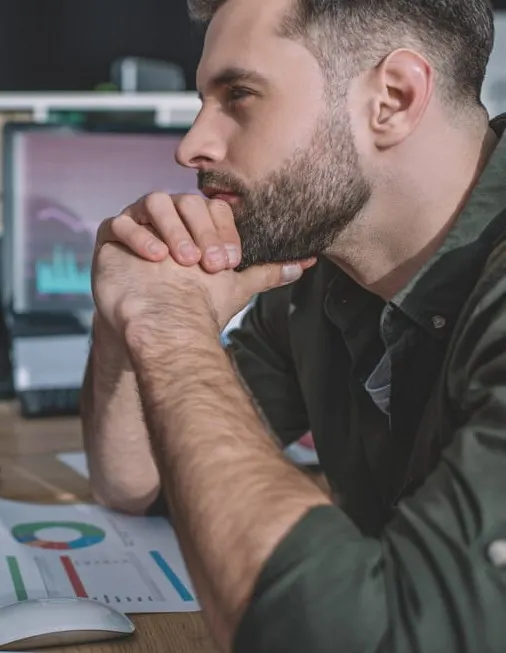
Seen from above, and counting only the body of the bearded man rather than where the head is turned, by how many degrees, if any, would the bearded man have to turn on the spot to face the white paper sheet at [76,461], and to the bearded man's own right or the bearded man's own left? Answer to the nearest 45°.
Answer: approximately 45° to the bearded man's own right

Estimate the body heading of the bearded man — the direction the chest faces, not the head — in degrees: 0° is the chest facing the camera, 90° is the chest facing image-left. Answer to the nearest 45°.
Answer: approximately 90°

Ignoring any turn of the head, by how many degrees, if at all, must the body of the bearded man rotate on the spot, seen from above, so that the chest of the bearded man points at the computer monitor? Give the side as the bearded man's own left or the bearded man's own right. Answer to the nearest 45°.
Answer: approximately 45° to the bearded man's own right

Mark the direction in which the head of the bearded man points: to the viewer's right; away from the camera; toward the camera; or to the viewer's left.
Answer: to the viewer's left

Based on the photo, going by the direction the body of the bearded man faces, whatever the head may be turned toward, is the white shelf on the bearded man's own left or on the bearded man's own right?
on the bearded man's own right
